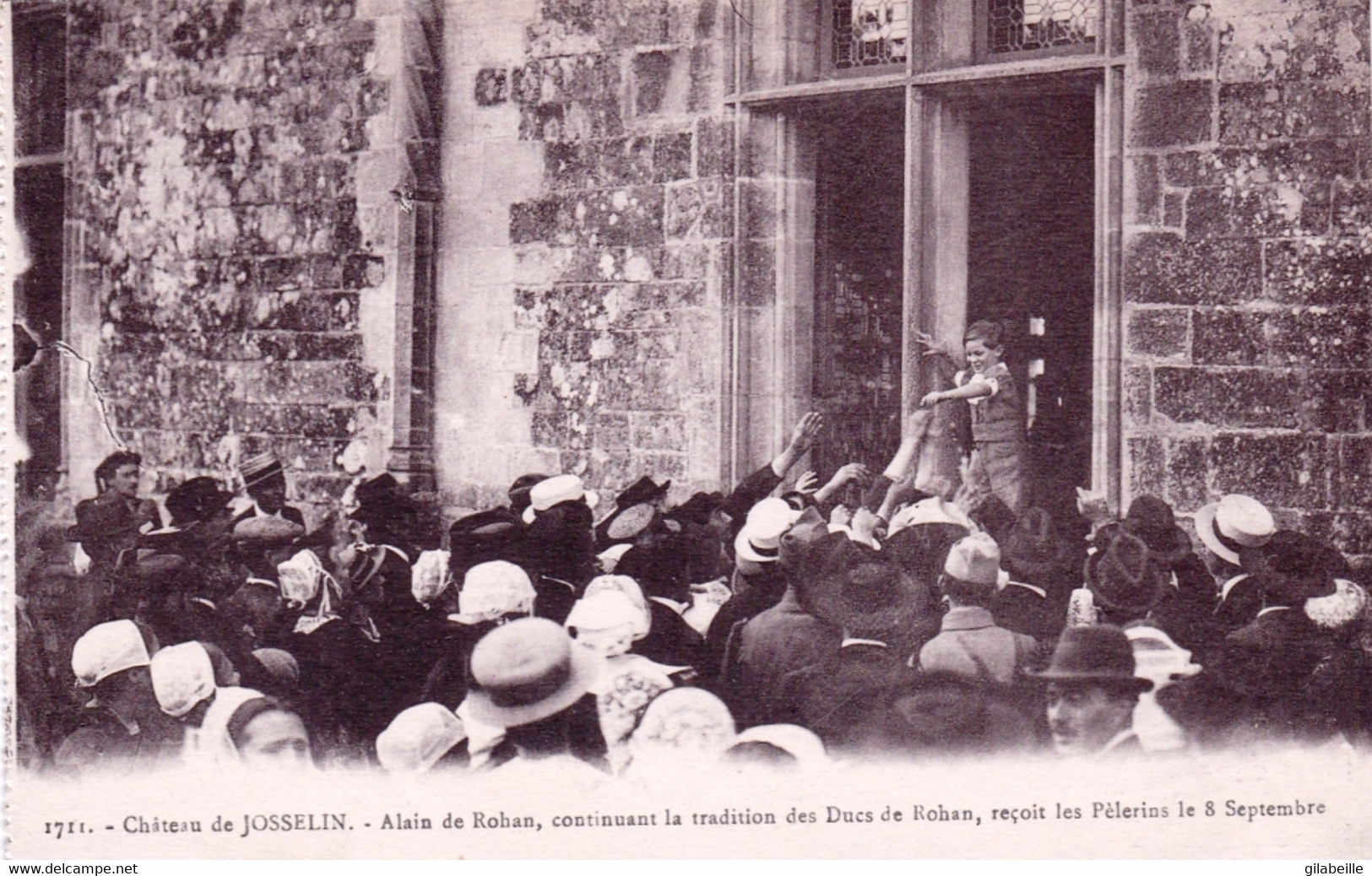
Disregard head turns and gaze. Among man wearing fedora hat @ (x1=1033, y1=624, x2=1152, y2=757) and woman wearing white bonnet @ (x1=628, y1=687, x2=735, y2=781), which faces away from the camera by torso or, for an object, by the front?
the woman wearing white bonnet

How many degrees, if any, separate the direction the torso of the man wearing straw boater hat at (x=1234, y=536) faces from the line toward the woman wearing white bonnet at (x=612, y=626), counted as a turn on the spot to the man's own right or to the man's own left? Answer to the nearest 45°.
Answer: approximately 45° to the man's own left

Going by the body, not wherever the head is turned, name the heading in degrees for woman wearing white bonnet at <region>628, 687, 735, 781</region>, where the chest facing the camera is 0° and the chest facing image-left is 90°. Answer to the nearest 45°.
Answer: approximately 180°

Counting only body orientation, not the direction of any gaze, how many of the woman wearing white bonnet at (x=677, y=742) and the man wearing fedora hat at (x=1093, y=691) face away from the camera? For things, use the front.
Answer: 1

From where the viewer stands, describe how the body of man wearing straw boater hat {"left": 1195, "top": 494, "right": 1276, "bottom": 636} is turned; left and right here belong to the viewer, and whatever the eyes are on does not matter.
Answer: facing away from the viewer and to the left of the viewer

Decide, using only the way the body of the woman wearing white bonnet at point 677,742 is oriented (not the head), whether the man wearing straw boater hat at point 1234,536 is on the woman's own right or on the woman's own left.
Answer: on the woman's own right

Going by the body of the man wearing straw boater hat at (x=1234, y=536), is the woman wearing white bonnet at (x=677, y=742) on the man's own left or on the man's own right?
on the man's own left

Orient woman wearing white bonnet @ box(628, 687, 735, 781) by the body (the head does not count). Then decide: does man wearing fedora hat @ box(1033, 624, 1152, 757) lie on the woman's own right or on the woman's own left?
on the woman's own right
